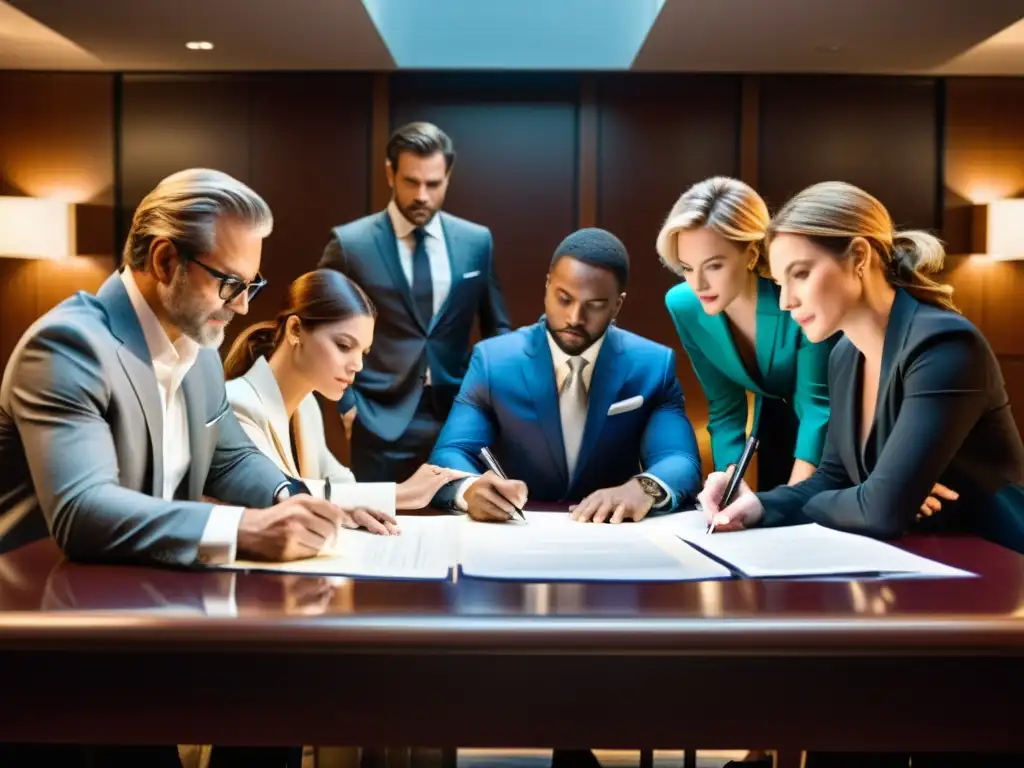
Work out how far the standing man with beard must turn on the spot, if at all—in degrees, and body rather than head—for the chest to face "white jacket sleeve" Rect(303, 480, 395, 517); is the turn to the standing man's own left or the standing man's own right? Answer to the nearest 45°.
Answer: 0° — they already face it

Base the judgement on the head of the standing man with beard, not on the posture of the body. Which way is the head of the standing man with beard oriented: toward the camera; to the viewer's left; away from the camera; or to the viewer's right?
toward the camera

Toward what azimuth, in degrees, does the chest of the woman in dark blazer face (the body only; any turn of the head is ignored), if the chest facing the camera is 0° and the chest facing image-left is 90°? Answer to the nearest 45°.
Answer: approximately 45°

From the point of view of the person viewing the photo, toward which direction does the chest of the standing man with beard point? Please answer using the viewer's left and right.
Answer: facing the viewer

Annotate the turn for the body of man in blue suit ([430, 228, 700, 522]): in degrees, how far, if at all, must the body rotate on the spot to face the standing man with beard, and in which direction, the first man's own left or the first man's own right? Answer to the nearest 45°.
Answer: approximately 135° to the first man's own right

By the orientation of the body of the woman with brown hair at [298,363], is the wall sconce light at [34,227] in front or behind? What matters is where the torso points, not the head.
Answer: behind

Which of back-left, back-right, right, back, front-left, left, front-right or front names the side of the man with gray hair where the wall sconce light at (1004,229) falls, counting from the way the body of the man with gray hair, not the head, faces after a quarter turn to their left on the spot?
front

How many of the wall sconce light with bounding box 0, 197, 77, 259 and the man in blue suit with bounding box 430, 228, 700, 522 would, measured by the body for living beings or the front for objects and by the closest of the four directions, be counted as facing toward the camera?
2

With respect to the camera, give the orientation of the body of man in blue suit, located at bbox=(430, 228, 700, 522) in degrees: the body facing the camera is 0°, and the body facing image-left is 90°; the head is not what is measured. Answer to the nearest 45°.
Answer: approximately 0°

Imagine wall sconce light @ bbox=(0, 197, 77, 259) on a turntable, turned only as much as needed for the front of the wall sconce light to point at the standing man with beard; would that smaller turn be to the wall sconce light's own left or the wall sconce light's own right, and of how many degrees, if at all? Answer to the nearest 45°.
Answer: approximately 45° to the wall sconce light's own left

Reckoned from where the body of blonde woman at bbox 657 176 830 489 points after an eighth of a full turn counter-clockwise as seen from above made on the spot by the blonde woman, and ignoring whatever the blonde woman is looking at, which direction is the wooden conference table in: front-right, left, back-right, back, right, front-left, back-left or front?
front

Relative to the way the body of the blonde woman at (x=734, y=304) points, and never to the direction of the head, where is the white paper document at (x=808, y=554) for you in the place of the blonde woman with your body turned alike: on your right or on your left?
on your left

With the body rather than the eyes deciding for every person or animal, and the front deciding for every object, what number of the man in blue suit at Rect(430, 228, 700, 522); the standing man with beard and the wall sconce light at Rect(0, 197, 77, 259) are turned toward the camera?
3

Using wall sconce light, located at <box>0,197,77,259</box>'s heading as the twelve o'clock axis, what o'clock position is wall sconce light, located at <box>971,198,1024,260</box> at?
wall sconce light, located at <box>971,198,1024,260</box> is roughly at 10 o'clock from wall sconce light, located at <box>0,197,77,259</box>.

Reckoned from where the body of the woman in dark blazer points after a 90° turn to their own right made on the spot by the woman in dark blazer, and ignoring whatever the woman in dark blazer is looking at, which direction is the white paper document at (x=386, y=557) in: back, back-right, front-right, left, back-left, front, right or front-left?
left

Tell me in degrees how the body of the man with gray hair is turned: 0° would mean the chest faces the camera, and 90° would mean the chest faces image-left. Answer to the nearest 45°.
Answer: approximately 315°

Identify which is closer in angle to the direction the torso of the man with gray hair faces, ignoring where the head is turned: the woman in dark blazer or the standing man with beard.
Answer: the woman in dark blazer

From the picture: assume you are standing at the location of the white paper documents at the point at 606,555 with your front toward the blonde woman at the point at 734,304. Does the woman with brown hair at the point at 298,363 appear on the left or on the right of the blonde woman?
left

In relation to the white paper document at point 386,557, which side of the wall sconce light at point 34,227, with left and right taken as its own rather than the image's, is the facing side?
front

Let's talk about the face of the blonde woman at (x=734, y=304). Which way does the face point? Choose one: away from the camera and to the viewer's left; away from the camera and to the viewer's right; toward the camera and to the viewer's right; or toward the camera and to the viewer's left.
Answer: toward the camera and to the viewer's left

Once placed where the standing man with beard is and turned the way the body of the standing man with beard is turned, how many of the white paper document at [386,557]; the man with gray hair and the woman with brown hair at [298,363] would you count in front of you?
3
